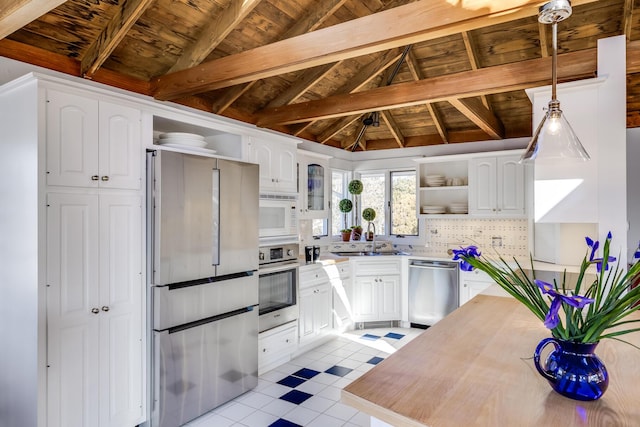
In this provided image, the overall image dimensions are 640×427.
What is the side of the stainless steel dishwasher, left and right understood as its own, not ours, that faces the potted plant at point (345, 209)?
right

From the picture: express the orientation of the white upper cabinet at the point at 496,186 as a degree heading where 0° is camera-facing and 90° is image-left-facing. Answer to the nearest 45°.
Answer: approximately 0°

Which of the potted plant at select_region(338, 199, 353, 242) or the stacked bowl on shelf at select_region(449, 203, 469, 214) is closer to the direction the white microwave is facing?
the stacked bowl on shelf

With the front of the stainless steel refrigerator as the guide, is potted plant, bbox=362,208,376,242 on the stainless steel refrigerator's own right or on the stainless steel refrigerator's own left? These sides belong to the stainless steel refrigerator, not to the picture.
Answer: on the stainless steel refrigerator's own left

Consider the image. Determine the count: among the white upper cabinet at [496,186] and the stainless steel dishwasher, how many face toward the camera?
2

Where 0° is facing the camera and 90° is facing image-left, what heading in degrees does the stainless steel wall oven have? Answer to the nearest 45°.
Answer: approximately 315°

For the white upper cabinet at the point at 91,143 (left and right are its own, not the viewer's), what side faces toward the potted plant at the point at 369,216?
left

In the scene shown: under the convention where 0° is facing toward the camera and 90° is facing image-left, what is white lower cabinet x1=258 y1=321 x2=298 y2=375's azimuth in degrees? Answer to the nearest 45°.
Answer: approximately 315°

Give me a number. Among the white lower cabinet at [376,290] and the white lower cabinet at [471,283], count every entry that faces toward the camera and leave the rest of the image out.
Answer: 2

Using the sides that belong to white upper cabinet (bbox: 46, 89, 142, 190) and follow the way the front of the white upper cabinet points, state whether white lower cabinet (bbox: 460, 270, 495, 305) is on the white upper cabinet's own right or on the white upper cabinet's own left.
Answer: on the white upper cabinet's own left

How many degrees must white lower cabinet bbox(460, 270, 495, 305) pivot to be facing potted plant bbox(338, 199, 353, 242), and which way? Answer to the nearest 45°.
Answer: approximately 90° to its right

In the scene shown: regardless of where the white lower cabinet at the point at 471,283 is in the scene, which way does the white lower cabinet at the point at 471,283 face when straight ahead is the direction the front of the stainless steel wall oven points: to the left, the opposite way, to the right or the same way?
to the right
